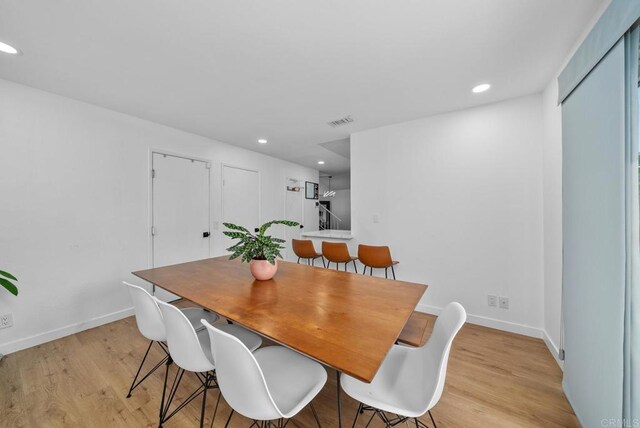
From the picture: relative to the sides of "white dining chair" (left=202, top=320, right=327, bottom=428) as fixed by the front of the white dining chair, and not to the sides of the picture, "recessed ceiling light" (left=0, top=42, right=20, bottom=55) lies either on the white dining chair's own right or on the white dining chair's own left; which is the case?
on the white dining chair's own left

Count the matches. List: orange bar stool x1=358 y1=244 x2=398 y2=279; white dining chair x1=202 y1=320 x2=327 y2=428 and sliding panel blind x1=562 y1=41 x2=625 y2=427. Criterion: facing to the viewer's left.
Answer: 1

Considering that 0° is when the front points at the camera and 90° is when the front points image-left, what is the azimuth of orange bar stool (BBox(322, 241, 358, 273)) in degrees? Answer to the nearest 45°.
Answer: approximately 225°

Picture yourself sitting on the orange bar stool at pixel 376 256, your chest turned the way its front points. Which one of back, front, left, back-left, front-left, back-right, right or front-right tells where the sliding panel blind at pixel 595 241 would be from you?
right

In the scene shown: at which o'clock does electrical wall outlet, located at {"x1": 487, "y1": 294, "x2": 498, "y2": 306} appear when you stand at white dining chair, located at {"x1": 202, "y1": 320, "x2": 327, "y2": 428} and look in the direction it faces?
The electrical wall outlet is roughly at 1 o'clock from the white dining chair.

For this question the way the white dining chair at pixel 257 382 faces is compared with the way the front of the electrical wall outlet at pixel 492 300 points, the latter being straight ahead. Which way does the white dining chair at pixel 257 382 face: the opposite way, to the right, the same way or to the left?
the opposite way

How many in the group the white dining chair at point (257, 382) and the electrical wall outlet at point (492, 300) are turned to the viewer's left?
0

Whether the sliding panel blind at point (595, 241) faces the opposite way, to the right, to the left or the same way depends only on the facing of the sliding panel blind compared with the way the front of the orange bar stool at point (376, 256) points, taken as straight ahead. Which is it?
to the left

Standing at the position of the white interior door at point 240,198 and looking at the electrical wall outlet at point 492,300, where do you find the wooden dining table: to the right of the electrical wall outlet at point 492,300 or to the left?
right

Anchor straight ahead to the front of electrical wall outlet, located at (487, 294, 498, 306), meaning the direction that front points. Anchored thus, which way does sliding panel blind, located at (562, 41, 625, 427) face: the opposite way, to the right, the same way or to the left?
to the right

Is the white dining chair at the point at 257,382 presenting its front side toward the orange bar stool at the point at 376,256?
yes
